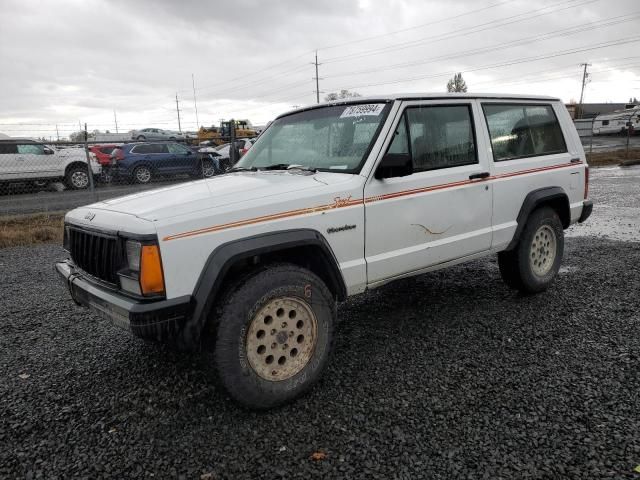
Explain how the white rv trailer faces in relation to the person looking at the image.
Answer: facing to the left of the viewer

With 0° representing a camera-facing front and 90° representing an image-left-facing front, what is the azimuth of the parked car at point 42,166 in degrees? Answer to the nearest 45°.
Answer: approximately 270°

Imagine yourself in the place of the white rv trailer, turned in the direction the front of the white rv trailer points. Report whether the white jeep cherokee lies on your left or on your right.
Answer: on your left

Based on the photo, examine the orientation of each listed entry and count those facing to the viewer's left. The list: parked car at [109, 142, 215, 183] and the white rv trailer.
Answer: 1

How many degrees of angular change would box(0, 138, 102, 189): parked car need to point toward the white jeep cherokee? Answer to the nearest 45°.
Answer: approximately 90° to its right

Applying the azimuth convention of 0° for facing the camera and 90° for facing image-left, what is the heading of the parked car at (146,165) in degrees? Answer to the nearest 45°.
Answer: approximately 225°

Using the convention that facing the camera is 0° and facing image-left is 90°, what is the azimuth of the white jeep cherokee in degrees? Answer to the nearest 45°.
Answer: approximately 45°
